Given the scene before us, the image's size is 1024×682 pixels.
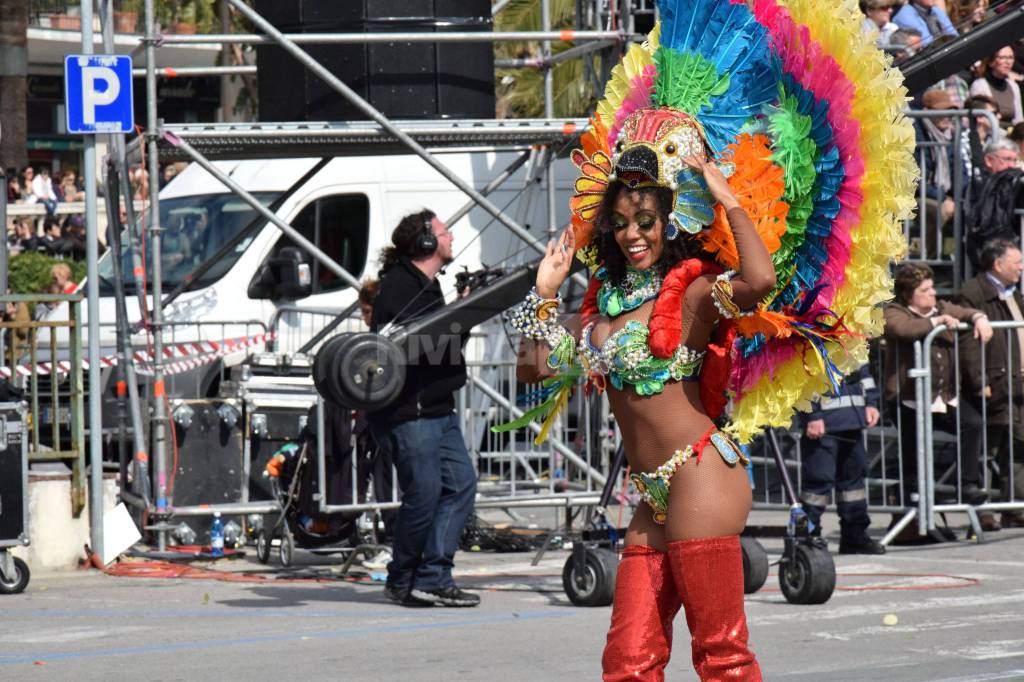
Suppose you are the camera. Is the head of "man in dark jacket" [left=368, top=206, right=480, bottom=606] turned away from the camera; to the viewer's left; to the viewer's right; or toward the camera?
to the viewer's right

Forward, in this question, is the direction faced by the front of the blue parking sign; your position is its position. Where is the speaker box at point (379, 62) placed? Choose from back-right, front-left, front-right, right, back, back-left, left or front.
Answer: left

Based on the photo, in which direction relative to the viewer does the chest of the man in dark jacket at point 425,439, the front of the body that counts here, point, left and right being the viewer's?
facing to the right of the viewer

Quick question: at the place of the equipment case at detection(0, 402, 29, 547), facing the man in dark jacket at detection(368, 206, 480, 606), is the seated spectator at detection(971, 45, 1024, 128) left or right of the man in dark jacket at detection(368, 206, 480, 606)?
left

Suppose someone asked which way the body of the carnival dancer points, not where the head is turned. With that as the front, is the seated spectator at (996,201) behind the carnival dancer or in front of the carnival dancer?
behind

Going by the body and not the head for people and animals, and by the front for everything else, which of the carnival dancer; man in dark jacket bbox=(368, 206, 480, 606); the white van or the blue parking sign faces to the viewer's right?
the man in dark jacket

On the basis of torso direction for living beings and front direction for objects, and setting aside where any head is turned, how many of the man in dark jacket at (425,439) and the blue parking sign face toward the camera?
1

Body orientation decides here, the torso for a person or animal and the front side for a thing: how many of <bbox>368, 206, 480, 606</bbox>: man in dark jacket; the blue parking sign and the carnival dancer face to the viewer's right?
1

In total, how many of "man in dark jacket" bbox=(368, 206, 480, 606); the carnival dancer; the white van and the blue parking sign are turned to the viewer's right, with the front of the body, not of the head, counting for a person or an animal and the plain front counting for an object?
1

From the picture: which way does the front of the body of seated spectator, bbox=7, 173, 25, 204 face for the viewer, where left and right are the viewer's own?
facing the viewer and to the right of the viewer

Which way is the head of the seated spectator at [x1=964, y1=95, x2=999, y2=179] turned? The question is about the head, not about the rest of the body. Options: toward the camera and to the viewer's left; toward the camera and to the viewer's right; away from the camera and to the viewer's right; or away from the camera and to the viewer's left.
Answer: toward the camera and to the viewer's left

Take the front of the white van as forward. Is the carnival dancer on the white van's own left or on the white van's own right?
on the white van's own left

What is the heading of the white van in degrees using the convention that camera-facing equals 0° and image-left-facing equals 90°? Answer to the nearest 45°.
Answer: approximately 45°

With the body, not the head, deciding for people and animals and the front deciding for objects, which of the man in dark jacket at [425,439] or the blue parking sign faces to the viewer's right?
the man in dark jacket

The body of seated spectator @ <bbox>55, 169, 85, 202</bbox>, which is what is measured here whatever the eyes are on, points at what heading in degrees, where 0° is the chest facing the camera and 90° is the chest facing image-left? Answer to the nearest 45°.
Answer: approximately 315°

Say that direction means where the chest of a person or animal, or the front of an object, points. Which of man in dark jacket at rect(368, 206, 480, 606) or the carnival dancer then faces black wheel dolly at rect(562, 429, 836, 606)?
the man in dark jacket

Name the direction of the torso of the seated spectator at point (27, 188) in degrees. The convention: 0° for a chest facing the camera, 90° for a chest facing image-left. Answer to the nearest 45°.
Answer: approximately 315°

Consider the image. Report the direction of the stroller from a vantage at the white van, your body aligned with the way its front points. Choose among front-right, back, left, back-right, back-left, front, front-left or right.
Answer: front-left
